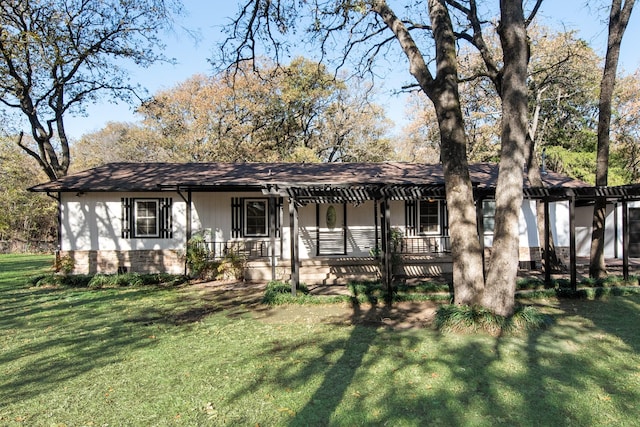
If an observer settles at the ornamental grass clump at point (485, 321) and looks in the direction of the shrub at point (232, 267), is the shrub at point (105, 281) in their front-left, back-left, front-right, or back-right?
front-left

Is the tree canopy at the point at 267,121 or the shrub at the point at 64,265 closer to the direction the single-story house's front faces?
the shrub

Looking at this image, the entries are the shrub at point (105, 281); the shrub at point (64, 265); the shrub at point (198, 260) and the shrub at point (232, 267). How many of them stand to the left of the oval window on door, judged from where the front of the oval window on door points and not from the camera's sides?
0

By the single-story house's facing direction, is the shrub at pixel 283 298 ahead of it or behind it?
ahead

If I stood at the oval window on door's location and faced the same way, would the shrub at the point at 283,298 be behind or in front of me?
in front

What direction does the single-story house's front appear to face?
toward the camera

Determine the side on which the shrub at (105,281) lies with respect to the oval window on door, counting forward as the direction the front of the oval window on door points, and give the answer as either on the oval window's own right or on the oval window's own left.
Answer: on the oval window's own right

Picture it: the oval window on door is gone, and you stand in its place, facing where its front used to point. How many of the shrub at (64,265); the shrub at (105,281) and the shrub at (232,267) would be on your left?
0

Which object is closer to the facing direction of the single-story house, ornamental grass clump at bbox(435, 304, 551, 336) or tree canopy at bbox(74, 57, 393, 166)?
the ornamental grass clump

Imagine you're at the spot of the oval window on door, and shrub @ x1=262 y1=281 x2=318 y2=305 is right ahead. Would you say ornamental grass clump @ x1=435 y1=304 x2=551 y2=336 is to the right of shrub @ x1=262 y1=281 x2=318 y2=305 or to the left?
left

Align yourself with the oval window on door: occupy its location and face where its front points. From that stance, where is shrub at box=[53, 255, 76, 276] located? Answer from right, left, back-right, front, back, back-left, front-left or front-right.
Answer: right

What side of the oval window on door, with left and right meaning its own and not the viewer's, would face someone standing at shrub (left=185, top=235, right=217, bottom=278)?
right

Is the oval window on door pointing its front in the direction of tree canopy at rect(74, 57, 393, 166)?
no

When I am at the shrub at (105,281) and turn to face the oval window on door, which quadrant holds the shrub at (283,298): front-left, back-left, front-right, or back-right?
front-right

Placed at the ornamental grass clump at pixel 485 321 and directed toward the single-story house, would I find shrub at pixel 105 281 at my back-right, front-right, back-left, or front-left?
front-left

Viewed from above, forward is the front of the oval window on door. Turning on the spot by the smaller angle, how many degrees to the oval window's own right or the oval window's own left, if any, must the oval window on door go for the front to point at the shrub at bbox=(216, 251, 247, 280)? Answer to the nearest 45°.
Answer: approximately 45° to the oval window's own right

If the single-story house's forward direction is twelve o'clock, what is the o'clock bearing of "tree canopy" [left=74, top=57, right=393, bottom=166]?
The tree canopy is roughly at 6 o'clock from the single-story house.
